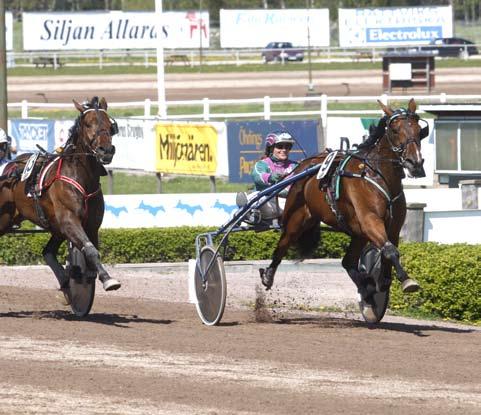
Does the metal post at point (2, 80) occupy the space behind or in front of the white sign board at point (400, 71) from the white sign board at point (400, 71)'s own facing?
in front

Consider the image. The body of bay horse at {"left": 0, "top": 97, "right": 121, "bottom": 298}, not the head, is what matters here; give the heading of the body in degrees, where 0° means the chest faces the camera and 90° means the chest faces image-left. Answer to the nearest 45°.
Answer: approximately 315°

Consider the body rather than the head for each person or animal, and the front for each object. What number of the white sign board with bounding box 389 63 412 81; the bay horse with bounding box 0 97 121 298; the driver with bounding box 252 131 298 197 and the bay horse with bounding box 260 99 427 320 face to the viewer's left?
0

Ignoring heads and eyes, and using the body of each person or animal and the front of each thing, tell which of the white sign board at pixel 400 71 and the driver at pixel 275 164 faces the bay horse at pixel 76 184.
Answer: the white sign board

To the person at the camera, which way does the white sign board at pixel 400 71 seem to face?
facing the viewer

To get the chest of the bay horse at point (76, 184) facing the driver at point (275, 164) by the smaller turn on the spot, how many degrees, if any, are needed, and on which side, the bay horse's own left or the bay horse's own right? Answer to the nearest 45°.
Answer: approximately 45° to the bay horse's own left

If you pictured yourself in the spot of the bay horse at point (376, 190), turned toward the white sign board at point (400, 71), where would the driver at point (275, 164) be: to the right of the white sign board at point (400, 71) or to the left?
left

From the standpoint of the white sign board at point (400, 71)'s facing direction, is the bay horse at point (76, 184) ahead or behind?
ahead

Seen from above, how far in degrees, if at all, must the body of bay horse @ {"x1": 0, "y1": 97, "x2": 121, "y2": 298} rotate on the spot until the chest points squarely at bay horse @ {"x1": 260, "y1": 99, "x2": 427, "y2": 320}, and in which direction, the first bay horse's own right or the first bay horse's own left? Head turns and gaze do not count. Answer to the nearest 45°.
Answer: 0° — it already faces it

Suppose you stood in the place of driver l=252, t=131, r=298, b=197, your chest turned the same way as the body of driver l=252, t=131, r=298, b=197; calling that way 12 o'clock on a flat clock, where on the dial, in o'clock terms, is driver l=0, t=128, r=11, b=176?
driver l=0, t=128, r=11, b=176 is roughly at 5 o'clock from driver l=252, t=131, r=298, b=197.

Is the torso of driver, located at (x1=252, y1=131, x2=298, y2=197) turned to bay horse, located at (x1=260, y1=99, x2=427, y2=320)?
yes

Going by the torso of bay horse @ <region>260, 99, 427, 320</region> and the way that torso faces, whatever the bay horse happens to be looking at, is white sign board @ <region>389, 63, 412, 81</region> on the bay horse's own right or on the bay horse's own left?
on the bay horse's own left

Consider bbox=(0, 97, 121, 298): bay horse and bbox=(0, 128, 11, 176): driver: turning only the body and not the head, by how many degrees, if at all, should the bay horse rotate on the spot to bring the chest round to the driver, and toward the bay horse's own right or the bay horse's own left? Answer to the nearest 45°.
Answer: approximately 180°

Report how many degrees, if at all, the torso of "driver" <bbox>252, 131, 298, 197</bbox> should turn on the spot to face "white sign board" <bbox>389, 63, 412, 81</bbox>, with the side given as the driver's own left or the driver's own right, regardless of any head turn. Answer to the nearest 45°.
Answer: approximately 135° to the driver's own left

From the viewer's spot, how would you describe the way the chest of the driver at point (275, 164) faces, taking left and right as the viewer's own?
facing the viewer and to the right of the viewer

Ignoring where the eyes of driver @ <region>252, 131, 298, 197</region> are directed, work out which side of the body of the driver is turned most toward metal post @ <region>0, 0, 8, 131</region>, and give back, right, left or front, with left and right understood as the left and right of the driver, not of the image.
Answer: back

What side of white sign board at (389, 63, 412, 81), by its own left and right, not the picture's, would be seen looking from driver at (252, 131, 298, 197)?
front

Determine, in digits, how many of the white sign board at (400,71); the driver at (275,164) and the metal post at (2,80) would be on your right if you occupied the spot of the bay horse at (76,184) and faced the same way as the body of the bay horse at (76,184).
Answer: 0
